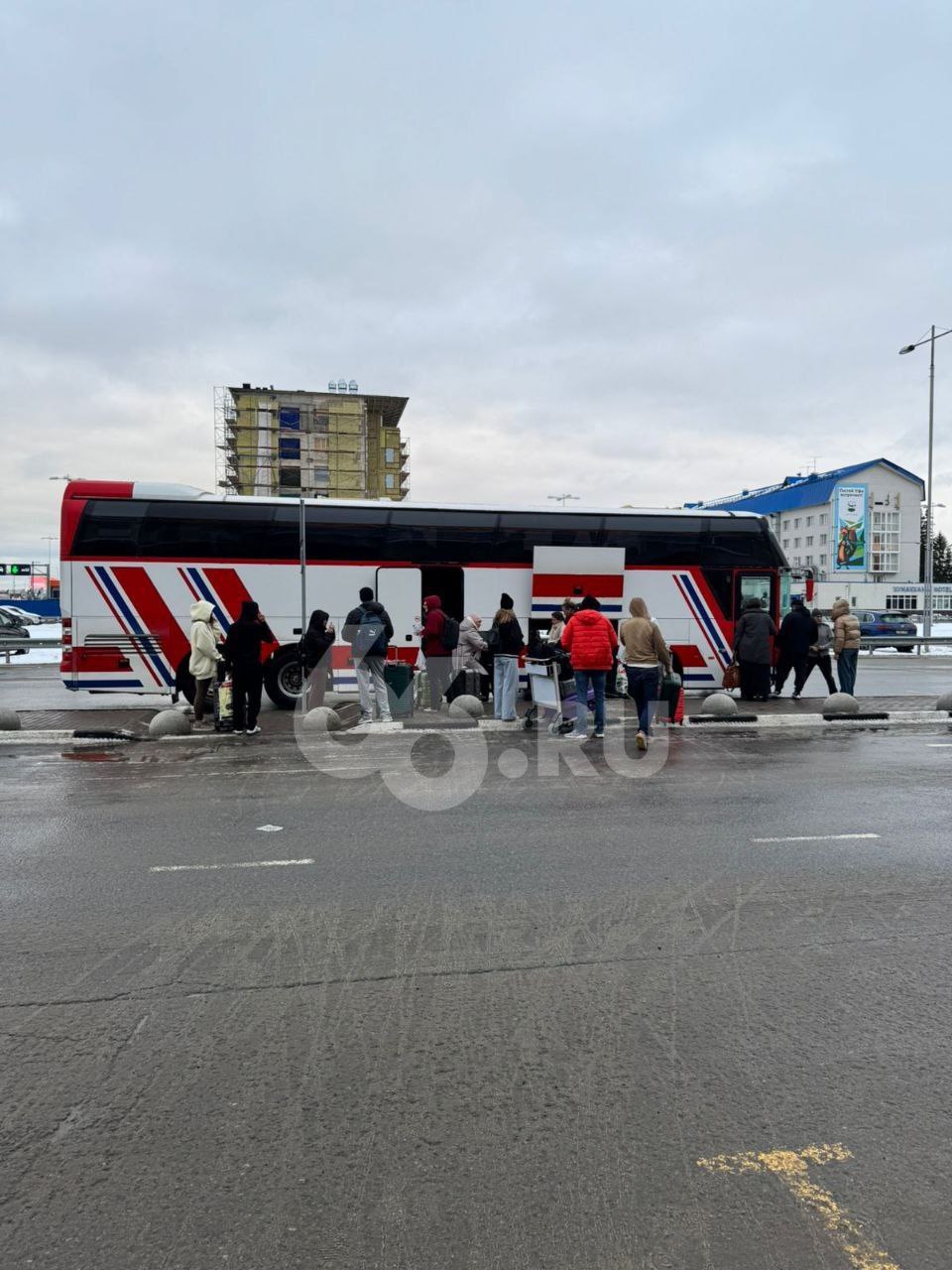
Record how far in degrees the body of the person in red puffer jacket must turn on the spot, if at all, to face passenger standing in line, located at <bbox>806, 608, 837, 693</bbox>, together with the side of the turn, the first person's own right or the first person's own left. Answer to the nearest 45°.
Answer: approximately 45° to the first person's own right

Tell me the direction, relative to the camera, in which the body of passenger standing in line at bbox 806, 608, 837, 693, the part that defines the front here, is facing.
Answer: to the viewer's left

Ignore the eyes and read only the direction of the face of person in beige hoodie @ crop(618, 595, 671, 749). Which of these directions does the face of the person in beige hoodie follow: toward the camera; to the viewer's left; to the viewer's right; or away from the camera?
away from the camera

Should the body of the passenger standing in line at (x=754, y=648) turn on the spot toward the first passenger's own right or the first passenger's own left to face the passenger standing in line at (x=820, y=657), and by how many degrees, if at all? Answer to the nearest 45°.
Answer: approximately 45° to the first passenger's own right

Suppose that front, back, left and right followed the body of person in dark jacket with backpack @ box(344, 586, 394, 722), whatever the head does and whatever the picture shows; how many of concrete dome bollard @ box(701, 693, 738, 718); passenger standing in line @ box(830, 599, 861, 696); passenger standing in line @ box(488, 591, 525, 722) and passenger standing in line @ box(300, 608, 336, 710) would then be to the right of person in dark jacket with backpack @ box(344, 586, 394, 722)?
3

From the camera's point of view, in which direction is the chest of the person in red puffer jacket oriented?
away from the camera

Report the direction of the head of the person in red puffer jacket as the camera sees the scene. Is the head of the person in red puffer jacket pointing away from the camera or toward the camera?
away from the camera

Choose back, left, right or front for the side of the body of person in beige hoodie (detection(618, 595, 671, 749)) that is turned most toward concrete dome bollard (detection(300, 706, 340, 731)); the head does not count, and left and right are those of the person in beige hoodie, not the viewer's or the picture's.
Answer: left

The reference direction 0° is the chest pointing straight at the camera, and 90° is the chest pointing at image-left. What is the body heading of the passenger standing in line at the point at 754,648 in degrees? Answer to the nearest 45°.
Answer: approximately 180°

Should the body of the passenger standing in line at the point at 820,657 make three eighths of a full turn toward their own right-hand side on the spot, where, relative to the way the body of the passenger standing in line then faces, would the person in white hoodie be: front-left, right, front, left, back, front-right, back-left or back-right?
back

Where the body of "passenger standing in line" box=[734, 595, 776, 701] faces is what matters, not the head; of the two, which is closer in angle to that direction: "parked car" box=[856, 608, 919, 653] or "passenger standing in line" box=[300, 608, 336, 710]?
the parked car

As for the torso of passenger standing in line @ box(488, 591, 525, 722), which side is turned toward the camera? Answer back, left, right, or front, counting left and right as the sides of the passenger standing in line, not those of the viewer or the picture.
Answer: back

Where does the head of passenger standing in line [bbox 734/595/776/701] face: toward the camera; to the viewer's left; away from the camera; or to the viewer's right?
away from the camera

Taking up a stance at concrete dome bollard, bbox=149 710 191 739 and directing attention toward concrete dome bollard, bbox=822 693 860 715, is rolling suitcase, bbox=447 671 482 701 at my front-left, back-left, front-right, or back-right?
front-left

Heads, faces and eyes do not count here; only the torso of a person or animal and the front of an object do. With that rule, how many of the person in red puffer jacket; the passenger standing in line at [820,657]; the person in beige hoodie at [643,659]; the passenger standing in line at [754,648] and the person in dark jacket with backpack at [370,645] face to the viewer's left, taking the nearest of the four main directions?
1

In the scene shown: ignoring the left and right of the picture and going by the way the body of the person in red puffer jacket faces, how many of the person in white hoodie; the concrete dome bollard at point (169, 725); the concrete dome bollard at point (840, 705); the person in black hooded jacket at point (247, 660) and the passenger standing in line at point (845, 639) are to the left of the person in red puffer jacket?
3
